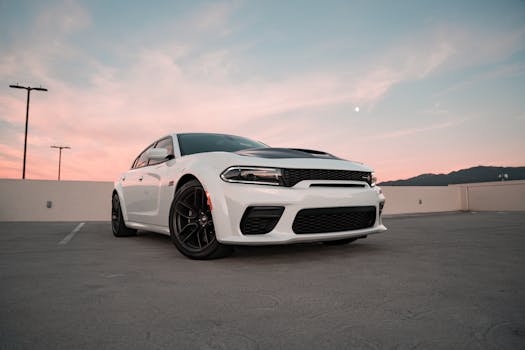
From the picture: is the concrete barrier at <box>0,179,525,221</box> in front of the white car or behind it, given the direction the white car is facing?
behind

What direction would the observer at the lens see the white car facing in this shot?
facing the viewer and to the right of the viewer

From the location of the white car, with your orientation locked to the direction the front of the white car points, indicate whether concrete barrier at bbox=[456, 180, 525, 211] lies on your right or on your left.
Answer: on your left

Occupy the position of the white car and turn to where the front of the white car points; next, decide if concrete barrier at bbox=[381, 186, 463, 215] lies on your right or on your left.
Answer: on your left
